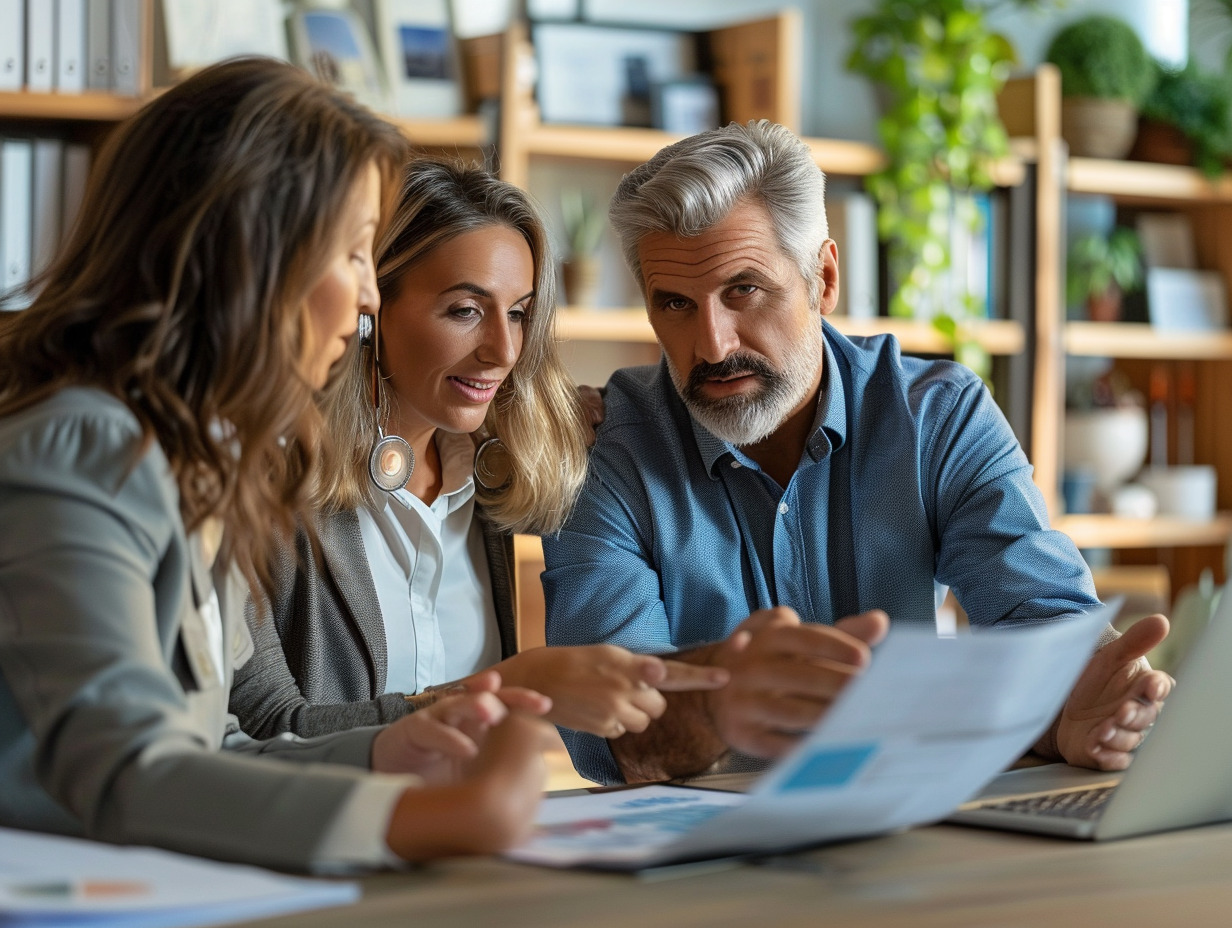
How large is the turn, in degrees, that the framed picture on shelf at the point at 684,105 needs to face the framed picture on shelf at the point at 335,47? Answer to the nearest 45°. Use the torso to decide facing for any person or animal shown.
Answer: approximately 45° to its right

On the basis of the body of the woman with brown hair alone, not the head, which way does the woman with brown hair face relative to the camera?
to the viewer's right

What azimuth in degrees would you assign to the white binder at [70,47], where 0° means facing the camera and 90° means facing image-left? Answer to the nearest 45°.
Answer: approximately 0°

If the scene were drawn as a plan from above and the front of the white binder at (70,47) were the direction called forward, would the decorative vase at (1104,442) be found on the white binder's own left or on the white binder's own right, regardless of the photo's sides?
on the white binder's own left

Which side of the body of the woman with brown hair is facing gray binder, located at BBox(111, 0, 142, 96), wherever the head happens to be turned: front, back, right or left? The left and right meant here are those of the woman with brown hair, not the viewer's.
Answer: left

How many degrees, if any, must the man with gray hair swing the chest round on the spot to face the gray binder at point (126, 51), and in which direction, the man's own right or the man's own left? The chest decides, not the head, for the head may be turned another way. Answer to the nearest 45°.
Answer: approximately 135° to the man's own right

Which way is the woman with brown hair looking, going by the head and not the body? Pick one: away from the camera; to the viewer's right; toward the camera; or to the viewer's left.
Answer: to the viewer's right

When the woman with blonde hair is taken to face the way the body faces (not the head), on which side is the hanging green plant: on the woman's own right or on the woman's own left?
on the woman's own left
